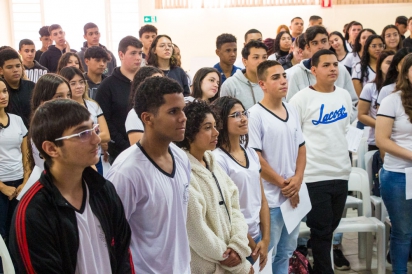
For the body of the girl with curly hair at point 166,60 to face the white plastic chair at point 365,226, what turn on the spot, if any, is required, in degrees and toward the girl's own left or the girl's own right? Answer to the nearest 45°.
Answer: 0° — they already face it

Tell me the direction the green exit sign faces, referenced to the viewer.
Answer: facing the viewer

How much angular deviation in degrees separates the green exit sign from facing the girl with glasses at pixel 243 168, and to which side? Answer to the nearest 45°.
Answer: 0° — it already faces them

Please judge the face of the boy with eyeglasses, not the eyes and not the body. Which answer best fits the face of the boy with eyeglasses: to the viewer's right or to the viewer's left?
to the viewer's right

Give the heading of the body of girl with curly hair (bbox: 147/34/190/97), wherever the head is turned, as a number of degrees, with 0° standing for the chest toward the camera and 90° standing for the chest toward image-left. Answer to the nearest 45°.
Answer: approximately 315°

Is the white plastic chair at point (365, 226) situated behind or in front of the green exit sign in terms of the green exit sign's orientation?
in front

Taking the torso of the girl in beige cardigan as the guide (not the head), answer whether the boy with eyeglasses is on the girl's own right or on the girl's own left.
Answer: on the girl's own right

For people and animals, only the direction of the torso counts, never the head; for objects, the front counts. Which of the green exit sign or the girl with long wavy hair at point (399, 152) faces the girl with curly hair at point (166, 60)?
the green exit sign

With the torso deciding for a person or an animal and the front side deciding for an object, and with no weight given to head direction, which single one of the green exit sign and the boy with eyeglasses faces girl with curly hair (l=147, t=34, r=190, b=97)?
the green exit sign
